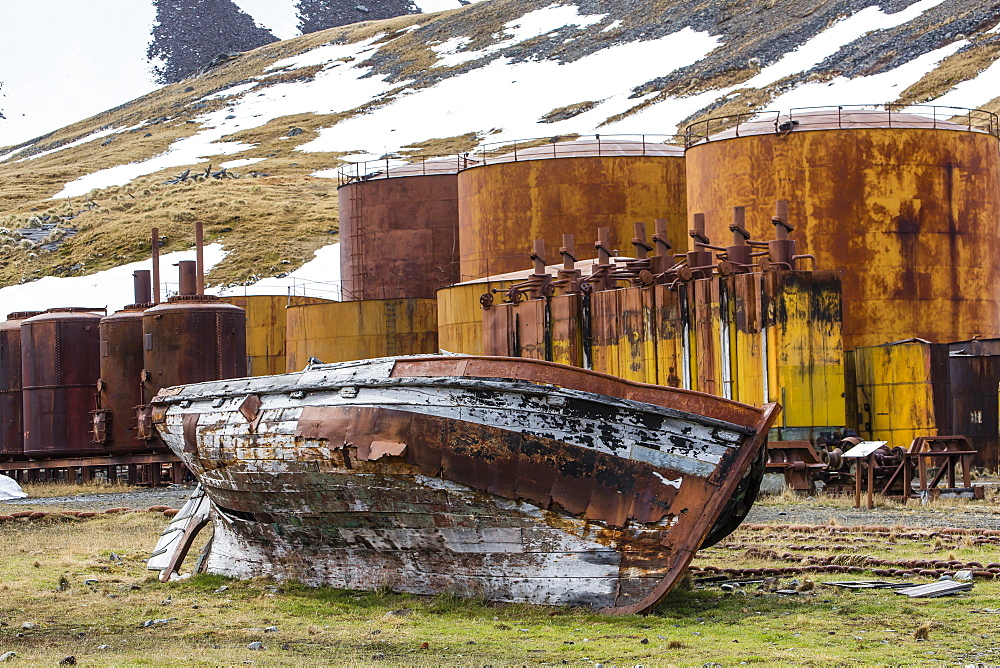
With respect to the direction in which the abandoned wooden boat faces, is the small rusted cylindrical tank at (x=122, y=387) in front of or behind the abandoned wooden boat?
behind

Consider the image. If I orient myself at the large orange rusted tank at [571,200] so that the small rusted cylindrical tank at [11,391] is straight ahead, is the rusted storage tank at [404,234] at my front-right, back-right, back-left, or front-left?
front-right

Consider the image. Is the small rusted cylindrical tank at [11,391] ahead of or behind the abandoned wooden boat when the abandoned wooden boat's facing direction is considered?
behind

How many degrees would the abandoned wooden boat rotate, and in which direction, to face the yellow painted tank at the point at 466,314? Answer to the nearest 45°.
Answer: approximately 135° to its left

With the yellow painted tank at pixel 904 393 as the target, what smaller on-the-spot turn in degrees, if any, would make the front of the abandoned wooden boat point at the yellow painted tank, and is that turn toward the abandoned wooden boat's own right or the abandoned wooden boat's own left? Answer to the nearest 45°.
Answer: approximately 90° to the abandoned wooden boat's own left

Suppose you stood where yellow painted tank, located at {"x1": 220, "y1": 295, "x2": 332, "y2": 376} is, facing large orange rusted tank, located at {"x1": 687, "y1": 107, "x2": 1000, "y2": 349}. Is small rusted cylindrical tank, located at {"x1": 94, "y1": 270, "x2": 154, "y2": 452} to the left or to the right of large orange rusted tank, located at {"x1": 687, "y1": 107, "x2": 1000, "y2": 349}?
right

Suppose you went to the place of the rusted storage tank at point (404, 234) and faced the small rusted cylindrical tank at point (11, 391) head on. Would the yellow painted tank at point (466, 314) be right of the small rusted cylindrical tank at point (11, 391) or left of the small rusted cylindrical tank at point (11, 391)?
left

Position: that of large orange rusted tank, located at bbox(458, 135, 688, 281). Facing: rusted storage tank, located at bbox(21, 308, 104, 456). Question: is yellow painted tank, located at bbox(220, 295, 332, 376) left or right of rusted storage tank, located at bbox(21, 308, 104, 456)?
right

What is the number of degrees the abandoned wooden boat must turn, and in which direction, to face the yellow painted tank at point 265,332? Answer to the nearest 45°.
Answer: approximately 135° to its left

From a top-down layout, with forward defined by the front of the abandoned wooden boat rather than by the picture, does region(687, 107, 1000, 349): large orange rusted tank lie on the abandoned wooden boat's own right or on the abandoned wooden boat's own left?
on the abandoned wooden boat's own left

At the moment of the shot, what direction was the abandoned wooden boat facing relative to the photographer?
facing the viewer and to the right of the viewer

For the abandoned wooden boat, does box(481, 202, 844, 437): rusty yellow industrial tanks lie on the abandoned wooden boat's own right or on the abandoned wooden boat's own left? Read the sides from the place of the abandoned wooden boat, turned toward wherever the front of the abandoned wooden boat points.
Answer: on the abandoned wooden boat's own left

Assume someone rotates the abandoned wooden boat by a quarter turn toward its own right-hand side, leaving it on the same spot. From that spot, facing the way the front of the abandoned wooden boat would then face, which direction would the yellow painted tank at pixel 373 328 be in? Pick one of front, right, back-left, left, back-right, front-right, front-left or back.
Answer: back-right
